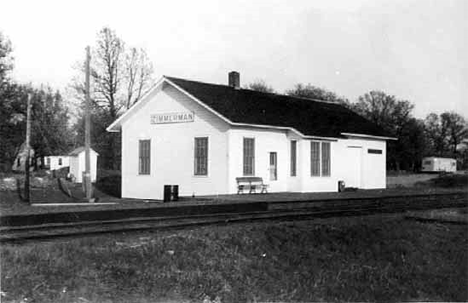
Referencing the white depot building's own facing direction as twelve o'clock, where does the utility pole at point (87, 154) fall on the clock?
The utility pole is roughly at 4 o'clock from the white depot building.

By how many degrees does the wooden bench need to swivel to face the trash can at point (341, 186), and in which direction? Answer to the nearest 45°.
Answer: approximately 90° to its left

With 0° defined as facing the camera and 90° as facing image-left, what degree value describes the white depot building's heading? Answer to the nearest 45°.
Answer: approximately 315°

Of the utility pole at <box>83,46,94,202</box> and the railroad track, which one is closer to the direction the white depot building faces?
the railroad track

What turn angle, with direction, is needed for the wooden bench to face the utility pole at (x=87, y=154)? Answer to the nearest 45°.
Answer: approximately 135° to its right

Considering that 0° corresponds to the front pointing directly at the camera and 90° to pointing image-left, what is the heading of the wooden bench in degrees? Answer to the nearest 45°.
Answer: approximately 315°
